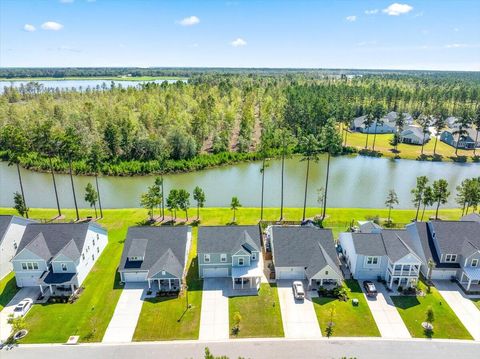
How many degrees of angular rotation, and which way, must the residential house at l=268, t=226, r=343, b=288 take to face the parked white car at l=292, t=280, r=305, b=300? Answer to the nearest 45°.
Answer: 0° — it already faces it

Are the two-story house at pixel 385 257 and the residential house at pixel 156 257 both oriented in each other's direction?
no

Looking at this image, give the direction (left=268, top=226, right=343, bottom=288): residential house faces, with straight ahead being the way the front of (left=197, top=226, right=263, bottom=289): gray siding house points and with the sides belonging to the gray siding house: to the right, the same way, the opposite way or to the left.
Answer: the same way

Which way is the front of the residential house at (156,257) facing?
toward the camera

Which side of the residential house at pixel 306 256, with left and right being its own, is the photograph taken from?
front

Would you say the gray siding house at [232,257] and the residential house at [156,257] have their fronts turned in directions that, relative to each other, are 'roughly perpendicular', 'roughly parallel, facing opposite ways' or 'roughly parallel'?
roughly parallel

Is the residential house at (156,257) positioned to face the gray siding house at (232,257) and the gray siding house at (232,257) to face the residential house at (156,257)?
no

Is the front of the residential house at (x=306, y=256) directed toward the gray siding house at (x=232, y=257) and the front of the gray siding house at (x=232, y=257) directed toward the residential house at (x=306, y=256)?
no

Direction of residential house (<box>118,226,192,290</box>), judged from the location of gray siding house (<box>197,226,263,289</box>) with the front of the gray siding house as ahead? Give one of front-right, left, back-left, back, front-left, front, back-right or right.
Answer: right

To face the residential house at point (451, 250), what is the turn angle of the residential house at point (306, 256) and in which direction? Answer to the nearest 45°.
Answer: approximately 90° to its left

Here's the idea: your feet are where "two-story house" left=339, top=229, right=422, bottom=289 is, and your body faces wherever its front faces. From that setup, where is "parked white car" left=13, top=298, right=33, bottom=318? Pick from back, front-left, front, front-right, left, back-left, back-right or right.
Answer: right

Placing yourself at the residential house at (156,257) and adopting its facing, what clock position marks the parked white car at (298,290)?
The parked white car is roughly at 10 o'clock from the residential house.

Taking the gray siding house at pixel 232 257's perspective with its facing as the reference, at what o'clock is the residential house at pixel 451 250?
The residential house is roughly at 9 o'clock from the gray siding house.

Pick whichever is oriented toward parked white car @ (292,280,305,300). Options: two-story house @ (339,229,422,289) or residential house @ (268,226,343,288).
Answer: the residential house

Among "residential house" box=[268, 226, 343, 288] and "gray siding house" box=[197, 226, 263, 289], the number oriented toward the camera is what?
2

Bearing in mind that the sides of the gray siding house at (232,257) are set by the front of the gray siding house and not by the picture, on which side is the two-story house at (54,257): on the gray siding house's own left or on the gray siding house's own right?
on the gray siding house's own right

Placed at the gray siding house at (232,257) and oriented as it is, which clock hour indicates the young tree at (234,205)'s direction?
The young tree is roughly at 6 o'clock from the gray siding house.

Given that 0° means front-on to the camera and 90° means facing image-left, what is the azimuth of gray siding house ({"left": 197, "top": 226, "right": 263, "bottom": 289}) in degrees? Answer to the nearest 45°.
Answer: approximately 0°

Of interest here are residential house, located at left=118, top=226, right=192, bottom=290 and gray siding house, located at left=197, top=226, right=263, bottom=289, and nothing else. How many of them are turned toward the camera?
2

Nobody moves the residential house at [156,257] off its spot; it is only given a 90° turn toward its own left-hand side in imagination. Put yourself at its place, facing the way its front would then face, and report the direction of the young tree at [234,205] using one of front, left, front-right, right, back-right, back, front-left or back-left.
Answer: front-left

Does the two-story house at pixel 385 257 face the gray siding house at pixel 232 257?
no

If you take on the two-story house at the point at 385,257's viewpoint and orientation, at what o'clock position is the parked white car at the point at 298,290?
The parked white car is roughly at 3 o'clock from the two-story house.
